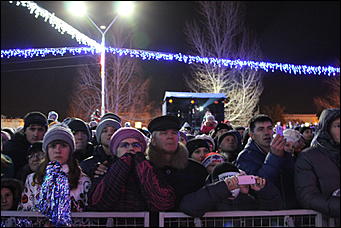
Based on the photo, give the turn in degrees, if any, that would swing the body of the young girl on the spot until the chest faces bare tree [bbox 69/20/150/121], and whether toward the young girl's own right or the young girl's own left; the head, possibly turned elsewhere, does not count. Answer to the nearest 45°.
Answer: approximately 180°

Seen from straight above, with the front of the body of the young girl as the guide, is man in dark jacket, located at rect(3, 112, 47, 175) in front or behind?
behind

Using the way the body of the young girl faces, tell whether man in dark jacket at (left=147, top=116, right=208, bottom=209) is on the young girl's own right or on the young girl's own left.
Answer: on the young girl's own left

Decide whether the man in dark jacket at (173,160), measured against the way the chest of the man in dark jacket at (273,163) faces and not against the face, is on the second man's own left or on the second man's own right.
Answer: on the second man's own right

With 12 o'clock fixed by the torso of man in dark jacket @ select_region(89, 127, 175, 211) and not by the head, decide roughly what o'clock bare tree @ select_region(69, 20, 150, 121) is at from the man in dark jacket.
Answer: The bare tree is roughly at 6 o'clock from the man in dark jacket.

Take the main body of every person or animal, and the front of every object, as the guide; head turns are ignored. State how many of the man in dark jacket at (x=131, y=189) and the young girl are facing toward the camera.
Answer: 2

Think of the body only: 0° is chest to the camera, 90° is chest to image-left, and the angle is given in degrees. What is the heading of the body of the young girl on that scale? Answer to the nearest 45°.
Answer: approximately 0°

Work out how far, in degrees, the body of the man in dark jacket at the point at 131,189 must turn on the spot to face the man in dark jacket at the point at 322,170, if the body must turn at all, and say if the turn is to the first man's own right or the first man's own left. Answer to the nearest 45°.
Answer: approximately 90° to the first man's own left

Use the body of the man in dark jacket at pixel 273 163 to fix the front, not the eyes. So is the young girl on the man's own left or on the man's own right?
on the man's own right

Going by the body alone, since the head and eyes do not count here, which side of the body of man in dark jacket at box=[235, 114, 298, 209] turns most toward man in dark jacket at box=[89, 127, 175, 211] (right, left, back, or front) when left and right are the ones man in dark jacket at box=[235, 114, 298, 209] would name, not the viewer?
right
